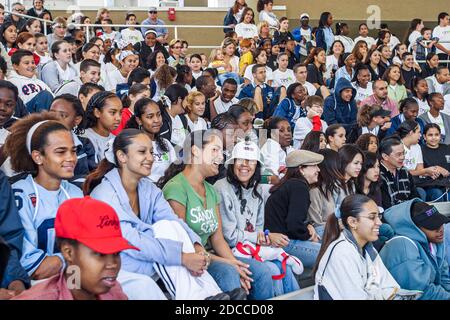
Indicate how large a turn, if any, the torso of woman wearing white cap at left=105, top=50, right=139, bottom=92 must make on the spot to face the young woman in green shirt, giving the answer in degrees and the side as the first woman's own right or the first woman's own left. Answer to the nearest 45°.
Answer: approximately 45° to the first woman's own right

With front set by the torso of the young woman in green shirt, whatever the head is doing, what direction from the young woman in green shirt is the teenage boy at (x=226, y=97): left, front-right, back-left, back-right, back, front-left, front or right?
back-left

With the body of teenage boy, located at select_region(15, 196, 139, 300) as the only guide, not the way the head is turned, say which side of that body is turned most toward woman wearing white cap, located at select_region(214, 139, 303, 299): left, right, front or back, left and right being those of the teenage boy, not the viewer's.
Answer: left

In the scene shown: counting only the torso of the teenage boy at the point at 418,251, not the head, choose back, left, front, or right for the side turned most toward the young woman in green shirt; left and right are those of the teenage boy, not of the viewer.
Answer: right

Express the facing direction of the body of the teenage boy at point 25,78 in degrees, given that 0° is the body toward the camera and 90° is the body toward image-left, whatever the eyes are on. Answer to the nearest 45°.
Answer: approximately 315°

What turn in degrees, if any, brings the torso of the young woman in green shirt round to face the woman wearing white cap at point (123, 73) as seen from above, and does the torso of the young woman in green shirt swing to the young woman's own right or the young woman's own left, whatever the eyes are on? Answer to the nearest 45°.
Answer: approximately 135° to the young woman's own left

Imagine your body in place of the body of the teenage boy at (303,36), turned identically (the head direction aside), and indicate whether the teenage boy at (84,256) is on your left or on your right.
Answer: on your right

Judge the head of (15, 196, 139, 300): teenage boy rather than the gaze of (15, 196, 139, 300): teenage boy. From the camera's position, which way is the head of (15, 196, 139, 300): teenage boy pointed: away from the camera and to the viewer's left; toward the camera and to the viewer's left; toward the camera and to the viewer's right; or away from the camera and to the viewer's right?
toward the camera and to the viewer's right
